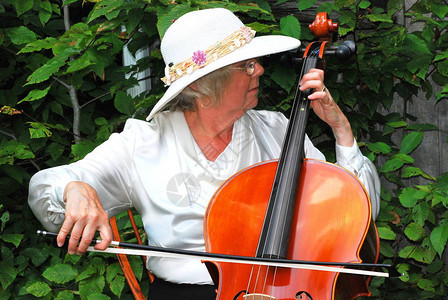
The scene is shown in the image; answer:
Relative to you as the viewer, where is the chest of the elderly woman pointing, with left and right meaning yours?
facing the viewer and to the right of the viewer
